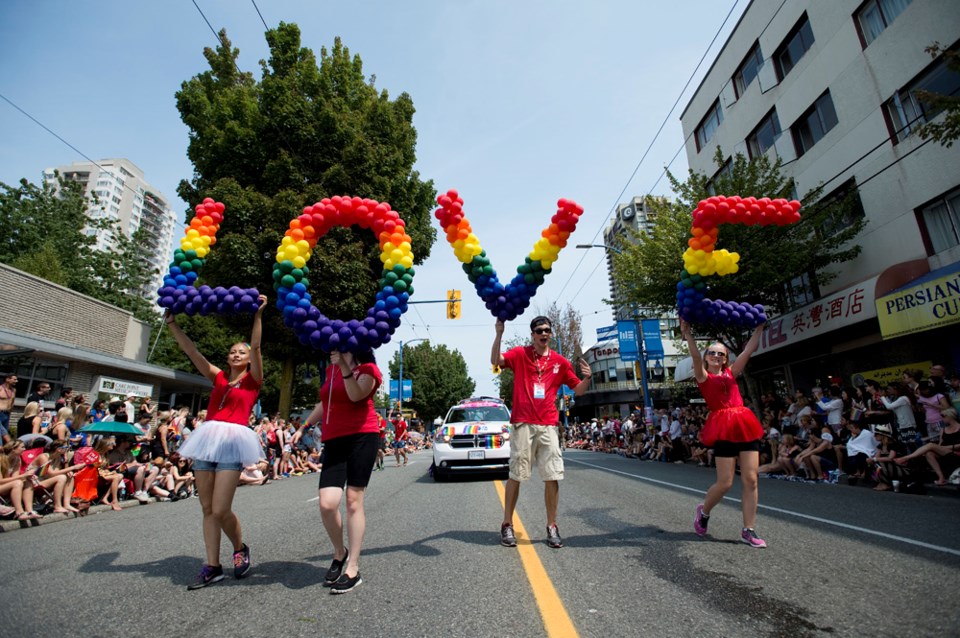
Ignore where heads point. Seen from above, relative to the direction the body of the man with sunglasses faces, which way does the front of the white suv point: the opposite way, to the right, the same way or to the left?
the same way

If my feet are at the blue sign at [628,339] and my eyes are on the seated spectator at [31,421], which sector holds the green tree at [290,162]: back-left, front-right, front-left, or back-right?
front-right

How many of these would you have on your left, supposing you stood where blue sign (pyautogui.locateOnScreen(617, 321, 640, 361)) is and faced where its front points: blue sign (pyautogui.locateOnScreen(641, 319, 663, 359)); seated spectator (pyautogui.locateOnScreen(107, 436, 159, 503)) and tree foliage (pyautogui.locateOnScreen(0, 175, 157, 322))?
1

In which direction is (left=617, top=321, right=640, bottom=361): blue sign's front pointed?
toward the camera

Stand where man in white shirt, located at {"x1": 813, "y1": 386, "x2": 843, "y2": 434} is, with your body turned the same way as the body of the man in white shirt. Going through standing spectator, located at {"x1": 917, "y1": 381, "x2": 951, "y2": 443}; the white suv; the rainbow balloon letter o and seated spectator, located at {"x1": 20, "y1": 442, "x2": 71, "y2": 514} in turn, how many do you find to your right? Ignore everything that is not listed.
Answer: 0

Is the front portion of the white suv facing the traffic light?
no

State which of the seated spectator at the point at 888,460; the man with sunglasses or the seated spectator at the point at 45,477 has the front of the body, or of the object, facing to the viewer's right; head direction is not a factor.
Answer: the seated spectator at the point at 45,477

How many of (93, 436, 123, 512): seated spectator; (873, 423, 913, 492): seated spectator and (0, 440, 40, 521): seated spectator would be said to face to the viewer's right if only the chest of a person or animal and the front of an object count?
2

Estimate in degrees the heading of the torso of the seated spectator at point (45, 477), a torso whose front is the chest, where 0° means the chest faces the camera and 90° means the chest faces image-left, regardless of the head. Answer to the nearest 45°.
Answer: approximately 270°

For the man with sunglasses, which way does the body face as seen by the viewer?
toward the camera

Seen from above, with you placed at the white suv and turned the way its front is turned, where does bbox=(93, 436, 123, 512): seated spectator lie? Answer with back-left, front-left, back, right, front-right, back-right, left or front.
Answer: right

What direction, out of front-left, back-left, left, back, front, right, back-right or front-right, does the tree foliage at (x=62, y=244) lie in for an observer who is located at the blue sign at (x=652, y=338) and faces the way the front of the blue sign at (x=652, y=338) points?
right

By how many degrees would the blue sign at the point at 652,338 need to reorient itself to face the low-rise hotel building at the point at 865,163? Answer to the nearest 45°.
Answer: approximately 45° to its left

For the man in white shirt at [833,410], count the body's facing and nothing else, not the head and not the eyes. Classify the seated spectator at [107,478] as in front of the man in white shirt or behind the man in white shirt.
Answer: in front

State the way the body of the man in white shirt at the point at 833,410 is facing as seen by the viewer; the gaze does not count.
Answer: to the viewer's left

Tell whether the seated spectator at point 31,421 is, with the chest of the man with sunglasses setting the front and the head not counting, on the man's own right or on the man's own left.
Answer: on the man's own right

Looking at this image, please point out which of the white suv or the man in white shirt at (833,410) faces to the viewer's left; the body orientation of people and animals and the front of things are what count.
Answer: the man in white shirt

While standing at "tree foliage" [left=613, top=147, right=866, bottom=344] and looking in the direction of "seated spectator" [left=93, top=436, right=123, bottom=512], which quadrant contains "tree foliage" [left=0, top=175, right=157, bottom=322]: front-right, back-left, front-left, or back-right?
front-right

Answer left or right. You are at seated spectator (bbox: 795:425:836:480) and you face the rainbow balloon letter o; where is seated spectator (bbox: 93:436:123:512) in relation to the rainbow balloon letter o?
right

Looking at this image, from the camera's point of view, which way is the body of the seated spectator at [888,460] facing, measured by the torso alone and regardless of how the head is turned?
to the viewer's left
